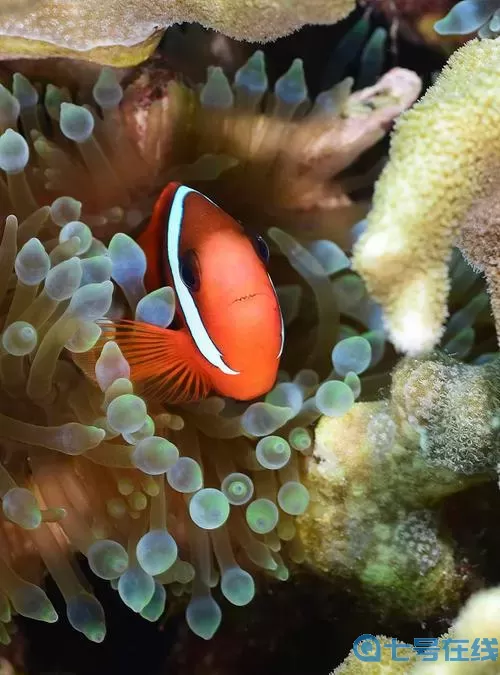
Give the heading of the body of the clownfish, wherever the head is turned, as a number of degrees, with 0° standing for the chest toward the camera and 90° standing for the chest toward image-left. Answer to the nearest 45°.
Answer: approximately 315°
